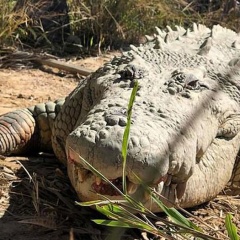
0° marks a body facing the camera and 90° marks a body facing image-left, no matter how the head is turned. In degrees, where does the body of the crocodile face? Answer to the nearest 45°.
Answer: approximately 45°

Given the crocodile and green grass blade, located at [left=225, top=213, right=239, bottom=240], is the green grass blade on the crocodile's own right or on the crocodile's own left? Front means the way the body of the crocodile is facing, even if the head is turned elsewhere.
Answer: on the crocodile's own left

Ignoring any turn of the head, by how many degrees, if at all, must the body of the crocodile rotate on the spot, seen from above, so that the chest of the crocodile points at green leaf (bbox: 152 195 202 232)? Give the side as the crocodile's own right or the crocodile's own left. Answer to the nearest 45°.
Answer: approximately 45° to the crocodile's own left
